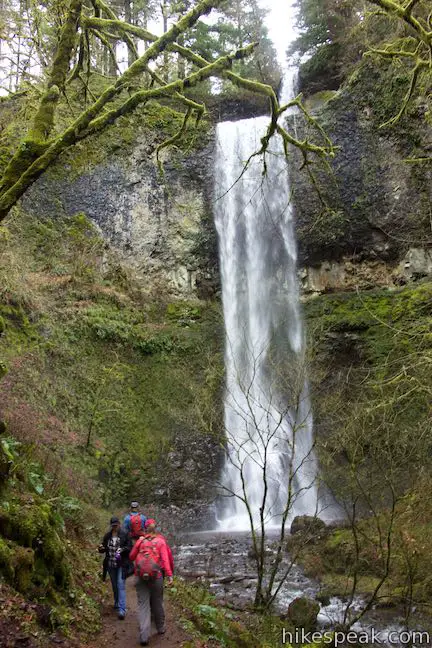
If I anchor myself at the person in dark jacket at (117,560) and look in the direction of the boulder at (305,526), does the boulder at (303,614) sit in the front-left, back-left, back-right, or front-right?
front-right

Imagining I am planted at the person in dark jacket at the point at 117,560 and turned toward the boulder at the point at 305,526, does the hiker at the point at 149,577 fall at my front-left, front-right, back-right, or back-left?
back-right

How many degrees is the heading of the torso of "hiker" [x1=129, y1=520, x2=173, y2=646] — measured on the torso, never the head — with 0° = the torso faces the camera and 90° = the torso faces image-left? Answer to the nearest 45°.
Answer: approximately 180°

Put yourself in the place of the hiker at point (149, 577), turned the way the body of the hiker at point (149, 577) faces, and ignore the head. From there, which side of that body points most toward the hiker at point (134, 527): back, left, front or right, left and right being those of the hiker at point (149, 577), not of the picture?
front
